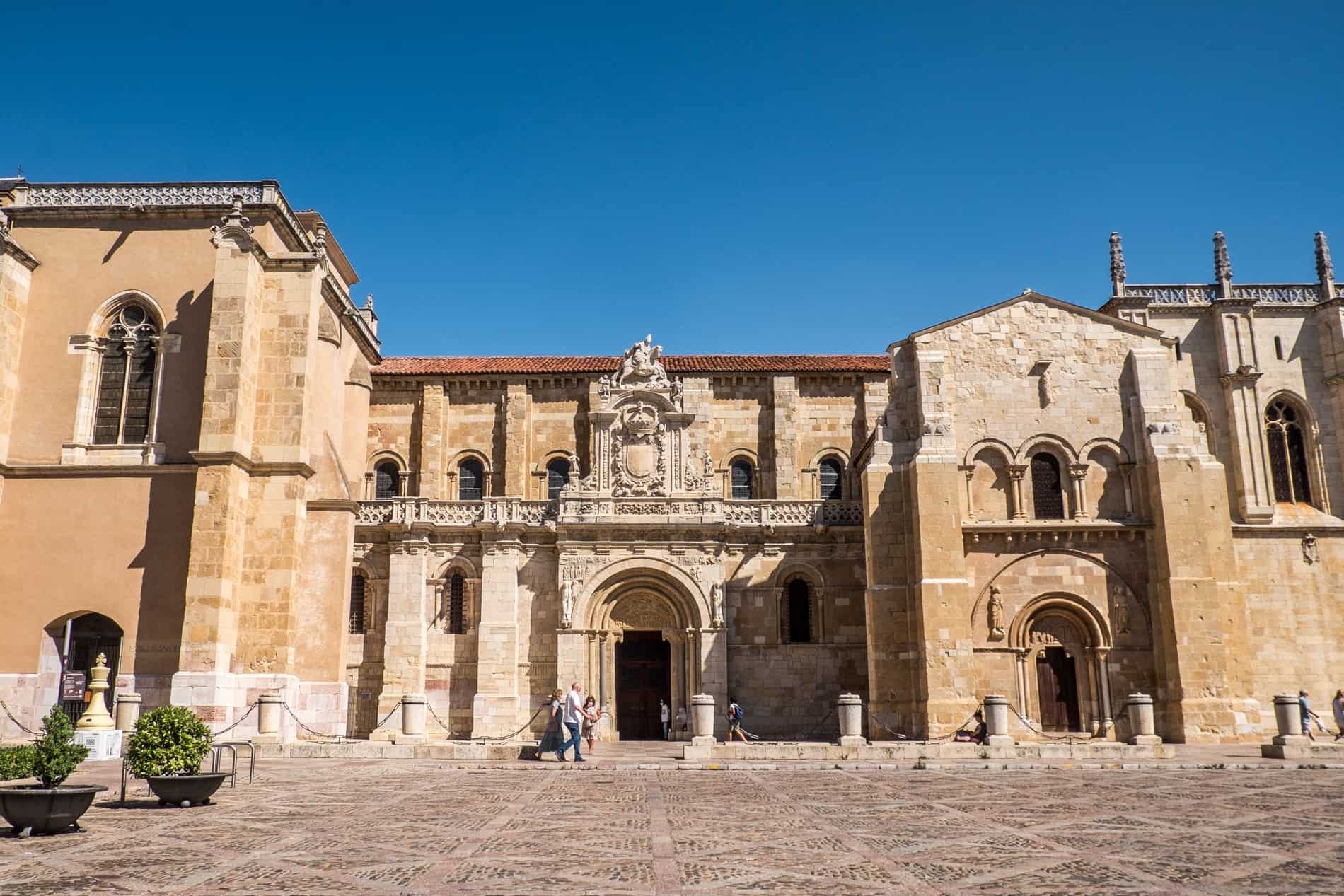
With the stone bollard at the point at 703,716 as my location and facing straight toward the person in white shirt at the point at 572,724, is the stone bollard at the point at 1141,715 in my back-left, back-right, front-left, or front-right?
back-left

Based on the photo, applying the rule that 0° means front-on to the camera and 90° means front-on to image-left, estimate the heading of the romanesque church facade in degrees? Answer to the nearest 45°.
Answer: approximately 0°
